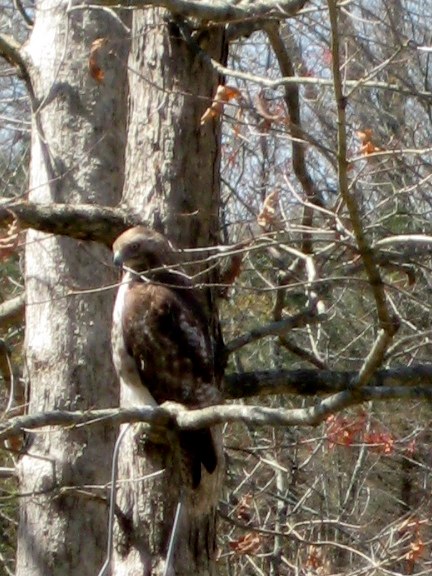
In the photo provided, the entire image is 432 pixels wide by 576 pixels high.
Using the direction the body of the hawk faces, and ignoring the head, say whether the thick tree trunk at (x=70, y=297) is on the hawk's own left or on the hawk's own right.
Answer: on the hawk's own right

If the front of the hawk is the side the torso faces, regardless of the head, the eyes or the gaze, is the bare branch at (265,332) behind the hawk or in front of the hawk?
behind

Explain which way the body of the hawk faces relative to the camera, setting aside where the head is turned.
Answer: to the viewer's left

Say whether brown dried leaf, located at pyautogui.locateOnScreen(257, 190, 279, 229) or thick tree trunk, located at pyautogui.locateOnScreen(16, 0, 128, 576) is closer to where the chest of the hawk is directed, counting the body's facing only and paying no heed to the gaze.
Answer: the thick tree trunk
